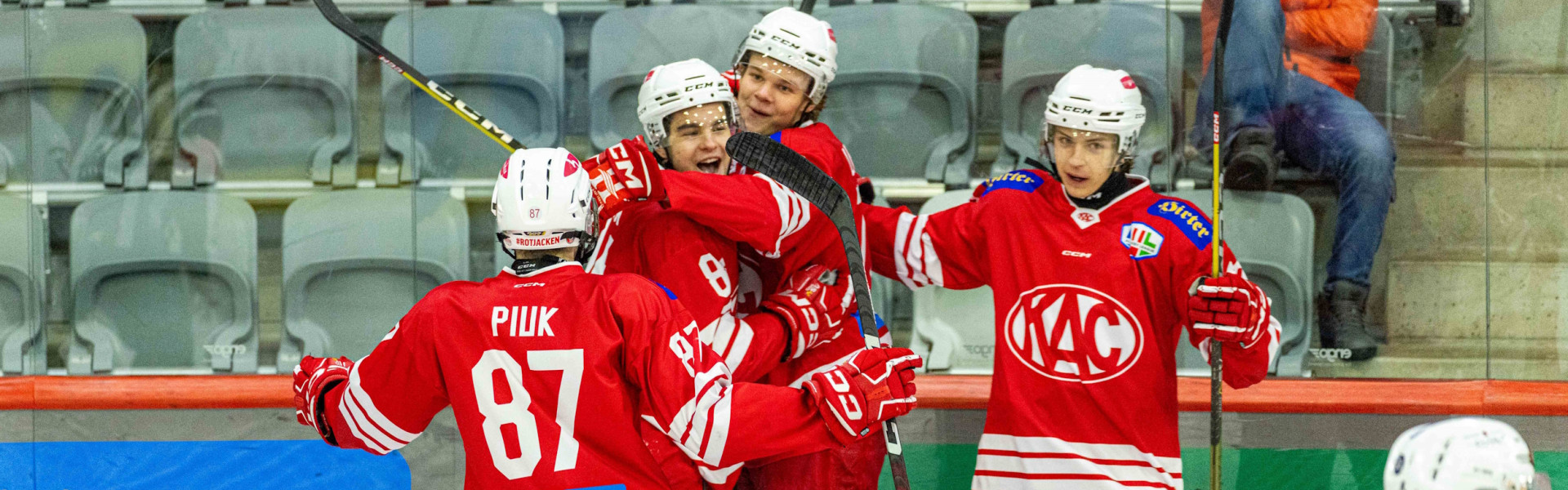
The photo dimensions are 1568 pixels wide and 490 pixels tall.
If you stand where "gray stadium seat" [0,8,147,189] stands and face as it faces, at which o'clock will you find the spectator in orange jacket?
The spectator in orange jacket is roughly at 10 o'clock from the gray stadium seat.

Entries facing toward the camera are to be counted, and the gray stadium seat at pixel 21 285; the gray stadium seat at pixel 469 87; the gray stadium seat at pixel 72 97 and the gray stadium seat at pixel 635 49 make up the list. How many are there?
4

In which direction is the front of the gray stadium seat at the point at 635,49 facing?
toward the camera

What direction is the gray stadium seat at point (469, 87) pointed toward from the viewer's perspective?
toward the camera

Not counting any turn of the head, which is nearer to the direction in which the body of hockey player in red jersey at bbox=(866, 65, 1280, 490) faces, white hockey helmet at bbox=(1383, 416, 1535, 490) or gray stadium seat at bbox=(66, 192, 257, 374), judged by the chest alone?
the white hockey helmet

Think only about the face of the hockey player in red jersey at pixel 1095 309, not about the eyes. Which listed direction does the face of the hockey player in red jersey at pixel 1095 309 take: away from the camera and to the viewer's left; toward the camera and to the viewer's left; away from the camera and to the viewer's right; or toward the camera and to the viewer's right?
toward the camera and to the viewer's left

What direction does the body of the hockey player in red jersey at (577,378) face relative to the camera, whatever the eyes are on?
away from the camera
